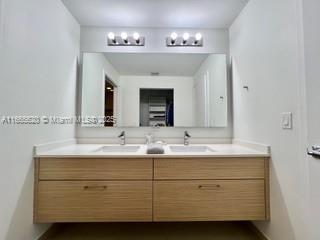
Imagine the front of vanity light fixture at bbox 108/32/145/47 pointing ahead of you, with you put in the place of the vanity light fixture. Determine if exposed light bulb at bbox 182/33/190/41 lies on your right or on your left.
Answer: on your left

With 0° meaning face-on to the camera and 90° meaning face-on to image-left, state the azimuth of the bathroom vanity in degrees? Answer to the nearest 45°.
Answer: approximately 0°

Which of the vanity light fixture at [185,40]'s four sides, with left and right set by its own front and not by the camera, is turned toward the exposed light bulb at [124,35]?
right

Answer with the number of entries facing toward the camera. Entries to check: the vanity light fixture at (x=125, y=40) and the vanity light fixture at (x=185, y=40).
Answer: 2
